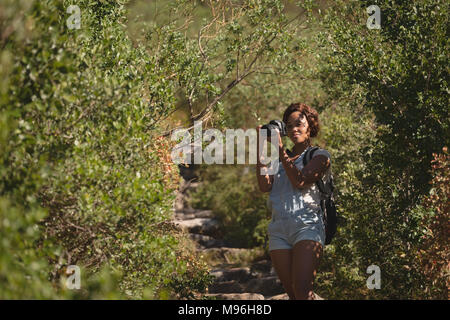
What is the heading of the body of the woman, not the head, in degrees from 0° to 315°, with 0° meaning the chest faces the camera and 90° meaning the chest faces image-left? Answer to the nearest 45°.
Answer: approximately 45°
